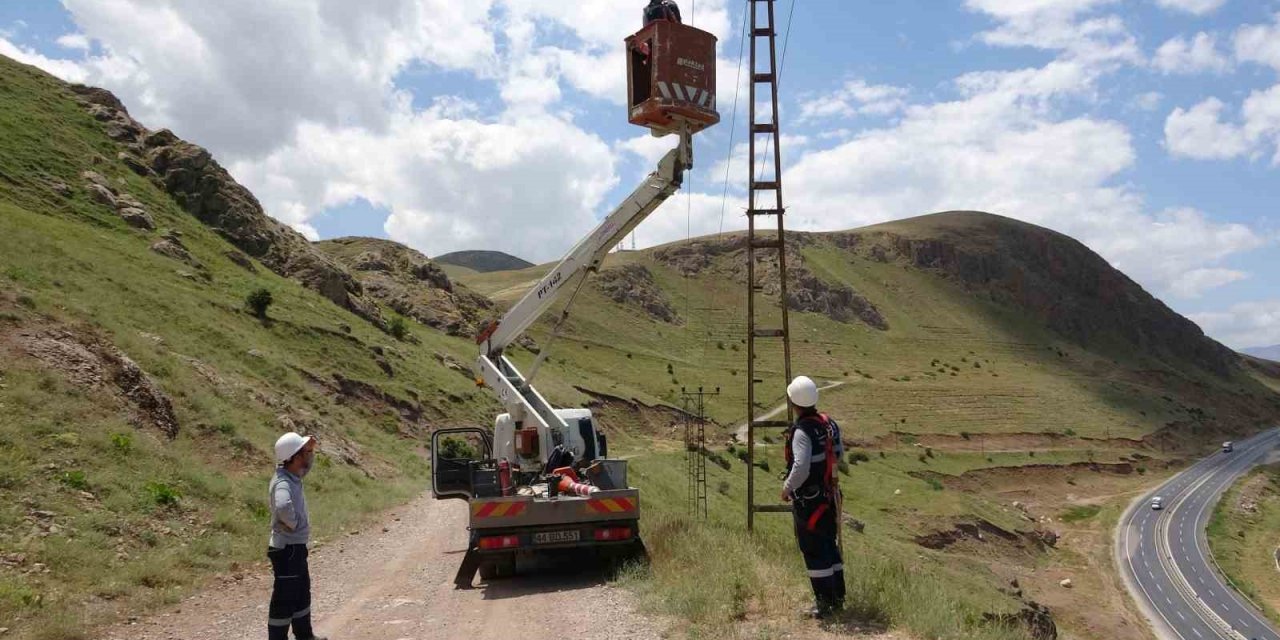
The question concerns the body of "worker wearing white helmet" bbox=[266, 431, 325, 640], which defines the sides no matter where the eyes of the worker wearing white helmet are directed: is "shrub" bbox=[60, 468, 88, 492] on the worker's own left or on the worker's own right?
on the worker's own left

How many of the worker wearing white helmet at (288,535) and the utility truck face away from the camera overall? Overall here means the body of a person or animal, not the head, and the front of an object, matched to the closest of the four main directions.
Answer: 1

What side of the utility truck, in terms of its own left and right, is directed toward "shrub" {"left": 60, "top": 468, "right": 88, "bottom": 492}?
left

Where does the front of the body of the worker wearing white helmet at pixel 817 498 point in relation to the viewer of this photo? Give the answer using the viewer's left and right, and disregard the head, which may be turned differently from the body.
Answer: facing away from the viewer and to the left of the viewer

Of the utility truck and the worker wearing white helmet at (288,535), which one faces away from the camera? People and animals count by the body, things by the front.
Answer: the utility truck

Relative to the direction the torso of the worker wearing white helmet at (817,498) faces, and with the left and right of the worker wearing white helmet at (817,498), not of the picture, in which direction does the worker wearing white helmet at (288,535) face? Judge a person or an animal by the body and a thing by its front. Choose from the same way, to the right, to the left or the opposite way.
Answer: to the right

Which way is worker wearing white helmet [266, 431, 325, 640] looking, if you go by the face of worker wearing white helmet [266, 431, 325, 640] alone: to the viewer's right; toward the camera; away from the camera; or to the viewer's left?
to the viewer's right

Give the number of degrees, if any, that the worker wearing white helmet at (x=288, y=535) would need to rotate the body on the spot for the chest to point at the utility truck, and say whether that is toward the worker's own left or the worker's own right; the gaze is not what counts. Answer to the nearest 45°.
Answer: approximately 45° to the worker's own left

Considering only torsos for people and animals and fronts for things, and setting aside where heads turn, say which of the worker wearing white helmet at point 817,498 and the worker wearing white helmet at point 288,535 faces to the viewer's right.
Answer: the worker wearing white helmet at point 288,535

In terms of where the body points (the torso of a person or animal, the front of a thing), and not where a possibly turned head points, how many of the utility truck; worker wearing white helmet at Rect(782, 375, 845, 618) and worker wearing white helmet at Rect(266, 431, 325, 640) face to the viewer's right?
1

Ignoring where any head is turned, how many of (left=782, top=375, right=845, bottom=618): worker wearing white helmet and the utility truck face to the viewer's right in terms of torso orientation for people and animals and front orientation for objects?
0

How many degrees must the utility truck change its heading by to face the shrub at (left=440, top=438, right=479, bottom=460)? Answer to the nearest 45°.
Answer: approximately 45° to its left

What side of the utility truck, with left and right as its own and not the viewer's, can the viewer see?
back

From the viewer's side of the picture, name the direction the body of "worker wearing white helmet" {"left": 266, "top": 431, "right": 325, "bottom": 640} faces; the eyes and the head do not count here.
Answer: to the viewer's right
